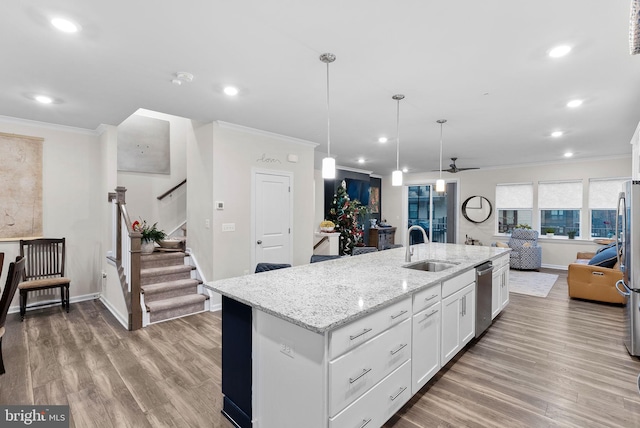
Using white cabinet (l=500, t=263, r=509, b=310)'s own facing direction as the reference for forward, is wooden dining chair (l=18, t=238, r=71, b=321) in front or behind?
behind

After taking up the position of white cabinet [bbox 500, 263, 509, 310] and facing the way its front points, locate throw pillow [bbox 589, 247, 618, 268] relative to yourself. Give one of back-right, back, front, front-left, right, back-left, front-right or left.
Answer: front-left

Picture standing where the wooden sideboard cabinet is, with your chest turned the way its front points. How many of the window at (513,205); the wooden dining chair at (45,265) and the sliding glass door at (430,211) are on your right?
1

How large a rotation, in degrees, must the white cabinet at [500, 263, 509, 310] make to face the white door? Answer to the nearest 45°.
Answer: approximately 180°

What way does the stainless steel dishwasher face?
to the viewer's right

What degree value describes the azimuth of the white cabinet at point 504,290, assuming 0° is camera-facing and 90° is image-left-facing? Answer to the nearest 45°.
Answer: approximately 270°

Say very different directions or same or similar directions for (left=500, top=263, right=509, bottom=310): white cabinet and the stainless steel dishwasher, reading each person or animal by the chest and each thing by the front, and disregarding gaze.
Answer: same or similar directions

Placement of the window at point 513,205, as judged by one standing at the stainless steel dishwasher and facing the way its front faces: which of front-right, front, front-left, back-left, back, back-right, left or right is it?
left

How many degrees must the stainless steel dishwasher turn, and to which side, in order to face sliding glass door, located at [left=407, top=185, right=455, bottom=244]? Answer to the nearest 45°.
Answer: approximately 90° to its left

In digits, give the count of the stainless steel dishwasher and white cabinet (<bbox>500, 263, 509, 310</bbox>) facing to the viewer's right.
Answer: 2

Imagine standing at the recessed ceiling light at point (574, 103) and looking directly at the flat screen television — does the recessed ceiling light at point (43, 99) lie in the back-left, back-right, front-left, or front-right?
front-left

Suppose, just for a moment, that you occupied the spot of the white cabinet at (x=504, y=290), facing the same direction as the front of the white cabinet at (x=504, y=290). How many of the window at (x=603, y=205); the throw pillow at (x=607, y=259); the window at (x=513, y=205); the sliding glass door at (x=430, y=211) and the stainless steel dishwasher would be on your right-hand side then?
1

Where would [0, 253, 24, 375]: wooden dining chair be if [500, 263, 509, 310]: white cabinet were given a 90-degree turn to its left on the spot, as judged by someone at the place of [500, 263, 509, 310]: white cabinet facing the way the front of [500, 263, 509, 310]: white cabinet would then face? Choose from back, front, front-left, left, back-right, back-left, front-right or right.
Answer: back-left

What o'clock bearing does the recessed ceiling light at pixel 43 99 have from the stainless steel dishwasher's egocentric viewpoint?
The recessed ceiling light is roughly at 5 o'clock from the stainless steel dishwasher.
